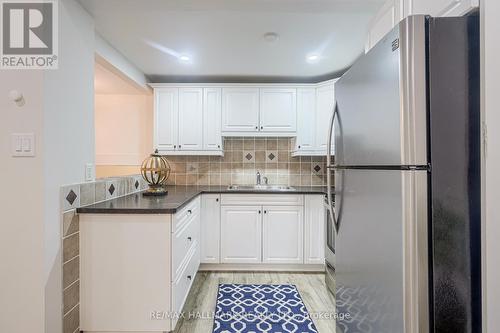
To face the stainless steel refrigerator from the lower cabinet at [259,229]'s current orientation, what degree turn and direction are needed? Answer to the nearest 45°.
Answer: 0° — it already faces it

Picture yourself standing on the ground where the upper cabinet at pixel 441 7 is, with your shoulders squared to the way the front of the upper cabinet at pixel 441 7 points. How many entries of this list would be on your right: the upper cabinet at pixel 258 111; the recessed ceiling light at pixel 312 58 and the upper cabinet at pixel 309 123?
3

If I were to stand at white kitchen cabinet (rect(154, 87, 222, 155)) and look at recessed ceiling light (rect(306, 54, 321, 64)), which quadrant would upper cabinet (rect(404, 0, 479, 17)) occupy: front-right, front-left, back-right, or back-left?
front-right

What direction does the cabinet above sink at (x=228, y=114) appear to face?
toward the camera

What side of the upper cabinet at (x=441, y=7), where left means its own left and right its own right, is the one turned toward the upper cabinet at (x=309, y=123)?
right

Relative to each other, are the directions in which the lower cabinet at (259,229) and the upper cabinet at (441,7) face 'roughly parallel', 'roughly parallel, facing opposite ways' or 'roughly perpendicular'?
roughly perpendicular

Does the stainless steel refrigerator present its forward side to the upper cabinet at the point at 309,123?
no

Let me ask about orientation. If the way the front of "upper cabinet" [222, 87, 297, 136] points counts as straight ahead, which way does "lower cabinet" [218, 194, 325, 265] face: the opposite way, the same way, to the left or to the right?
the same way

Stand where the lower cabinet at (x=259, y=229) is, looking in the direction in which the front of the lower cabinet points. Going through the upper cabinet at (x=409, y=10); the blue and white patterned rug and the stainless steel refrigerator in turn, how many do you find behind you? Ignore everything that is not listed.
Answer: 0

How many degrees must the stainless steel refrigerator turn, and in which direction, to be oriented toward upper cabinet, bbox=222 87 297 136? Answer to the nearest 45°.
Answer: approximately 90° to its right

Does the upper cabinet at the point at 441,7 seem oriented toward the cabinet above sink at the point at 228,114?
no

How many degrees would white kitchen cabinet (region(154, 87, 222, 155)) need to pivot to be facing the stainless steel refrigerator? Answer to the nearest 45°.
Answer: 0° — it already faces it

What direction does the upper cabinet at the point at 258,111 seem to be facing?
toward the camera

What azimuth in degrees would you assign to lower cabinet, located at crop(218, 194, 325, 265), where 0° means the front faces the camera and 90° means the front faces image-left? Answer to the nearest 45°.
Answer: approximately 0°

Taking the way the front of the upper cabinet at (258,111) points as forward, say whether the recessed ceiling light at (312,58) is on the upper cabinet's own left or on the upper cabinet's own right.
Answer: on the upper cabinet's own left

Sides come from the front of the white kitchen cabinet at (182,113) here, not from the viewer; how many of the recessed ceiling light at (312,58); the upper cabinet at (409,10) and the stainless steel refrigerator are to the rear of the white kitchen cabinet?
0

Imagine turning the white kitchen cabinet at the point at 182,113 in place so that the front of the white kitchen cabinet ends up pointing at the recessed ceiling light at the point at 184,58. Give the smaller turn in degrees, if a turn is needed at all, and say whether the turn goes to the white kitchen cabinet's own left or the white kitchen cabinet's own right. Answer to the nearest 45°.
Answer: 0° — it already faces it

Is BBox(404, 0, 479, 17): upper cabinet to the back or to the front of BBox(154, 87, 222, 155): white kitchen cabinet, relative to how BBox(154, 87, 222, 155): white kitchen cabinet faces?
to the front
